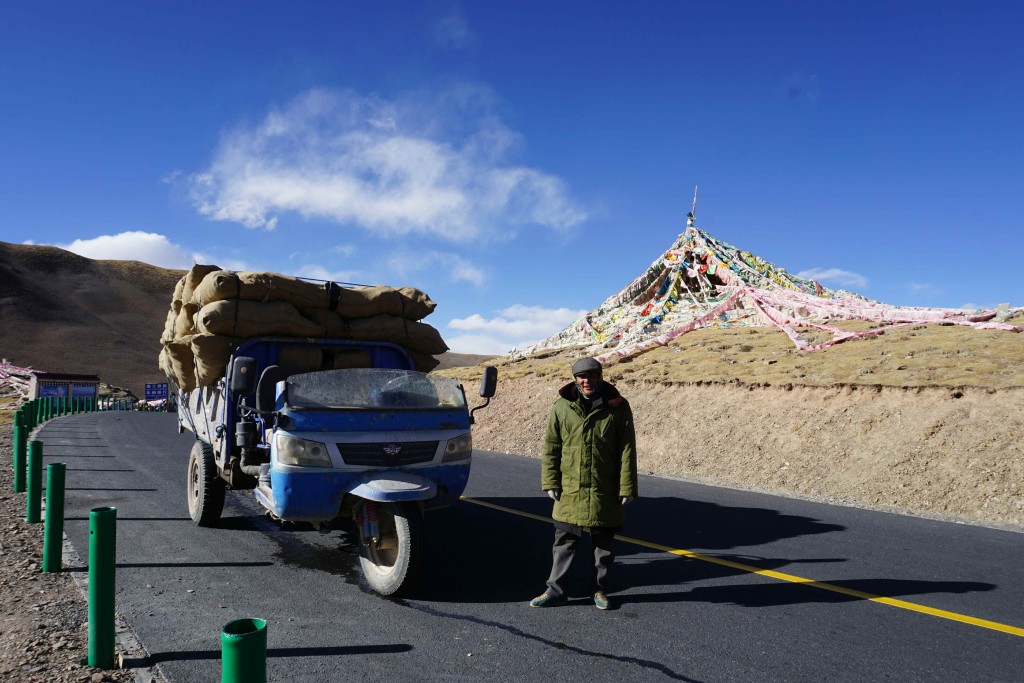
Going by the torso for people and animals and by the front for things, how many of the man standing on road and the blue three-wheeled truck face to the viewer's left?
0

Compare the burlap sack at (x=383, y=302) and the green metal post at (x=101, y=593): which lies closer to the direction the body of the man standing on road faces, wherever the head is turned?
the green metal post

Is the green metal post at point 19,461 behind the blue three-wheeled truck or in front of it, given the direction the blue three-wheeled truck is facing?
behind

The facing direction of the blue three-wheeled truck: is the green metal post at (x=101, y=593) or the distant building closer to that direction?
the green metal post

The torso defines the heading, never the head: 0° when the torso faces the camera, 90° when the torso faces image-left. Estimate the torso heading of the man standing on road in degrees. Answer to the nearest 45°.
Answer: approximately 0°

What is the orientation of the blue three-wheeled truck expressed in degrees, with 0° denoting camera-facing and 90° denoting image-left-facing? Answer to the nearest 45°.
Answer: approximately 315°
